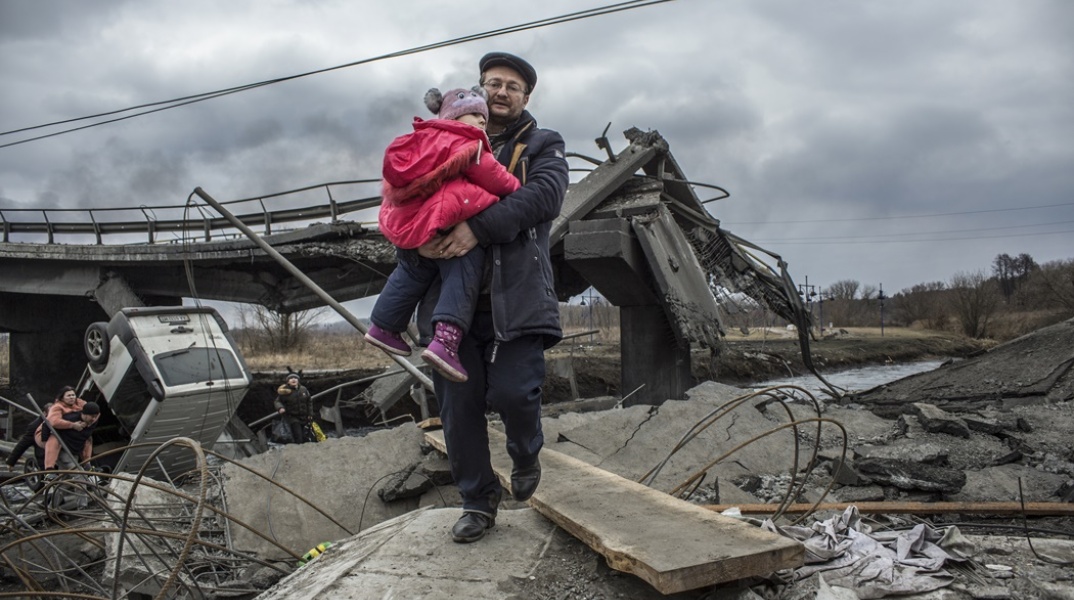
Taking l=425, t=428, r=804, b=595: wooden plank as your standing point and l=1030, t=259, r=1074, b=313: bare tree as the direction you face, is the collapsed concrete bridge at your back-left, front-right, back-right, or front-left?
front-left

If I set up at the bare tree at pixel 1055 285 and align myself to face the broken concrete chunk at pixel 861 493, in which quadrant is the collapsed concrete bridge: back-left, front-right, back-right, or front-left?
front-right

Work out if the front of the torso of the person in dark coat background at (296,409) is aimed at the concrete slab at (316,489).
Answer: yes

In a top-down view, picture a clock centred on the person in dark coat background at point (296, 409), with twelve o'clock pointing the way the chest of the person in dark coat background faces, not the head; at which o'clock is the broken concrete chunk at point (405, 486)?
The broken concrete chunk is roughly at 12 o'clock from the person in dark coat background.

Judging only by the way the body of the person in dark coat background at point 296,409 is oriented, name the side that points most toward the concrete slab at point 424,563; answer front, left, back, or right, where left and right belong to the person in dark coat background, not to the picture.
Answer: front

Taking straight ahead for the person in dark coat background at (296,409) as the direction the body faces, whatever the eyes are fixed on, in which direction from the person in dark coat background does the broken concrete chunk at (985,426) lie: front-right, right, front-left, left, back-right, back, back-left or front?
front-left

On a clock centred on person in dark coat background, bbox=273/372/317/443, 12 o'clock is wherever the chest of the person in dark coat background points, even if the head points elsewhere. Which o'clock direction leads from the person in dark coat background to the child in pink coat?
The child in pink coat is roughly at 12 o'clock from the person in dark coat background.

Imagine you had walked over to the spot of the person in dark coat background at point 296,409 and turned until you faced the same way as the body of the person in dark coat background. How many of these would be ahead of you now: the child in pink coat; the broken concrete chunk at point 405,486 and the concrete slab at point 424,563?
3

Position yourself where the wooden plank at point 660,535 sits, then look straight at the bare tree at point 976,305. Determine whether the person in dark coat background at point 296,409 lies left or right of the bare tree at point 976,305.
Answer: left

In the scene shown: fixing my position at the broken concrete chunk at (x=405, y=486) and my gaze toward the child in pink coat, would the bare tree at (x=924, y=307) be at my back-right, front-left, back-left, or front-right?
back-left

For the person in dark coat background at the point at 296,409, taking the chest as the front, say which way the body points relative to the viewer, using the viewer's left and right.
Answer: facing the viewer

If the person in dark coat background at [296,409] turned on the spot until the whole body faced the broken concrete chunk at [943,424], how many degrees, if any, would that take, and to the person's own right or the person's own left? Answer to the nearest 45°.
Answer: approximately 45° to the person's own left
